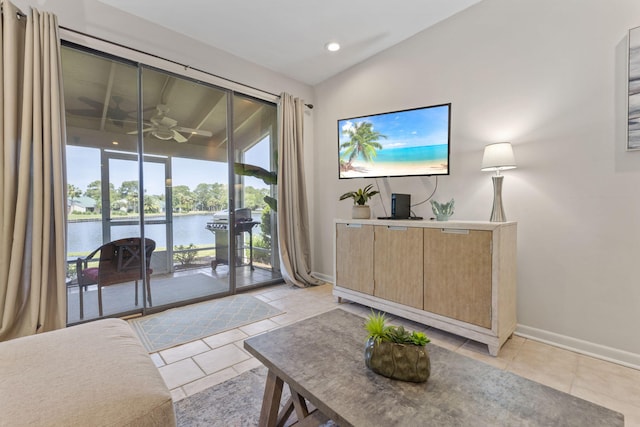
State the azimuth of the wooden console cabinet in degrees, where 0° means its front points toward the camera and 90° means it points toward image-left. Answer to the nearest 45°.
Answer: approximately 45°

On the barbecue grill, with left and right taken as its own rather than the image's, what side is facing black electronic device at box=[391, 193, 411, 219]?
left

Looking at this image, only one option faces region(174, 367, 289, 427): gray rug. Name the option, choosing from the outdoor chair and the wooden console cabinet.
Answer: the wooden console cabinet

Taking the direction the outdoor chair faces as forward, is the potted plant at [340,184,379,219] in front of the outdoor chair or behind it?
behind

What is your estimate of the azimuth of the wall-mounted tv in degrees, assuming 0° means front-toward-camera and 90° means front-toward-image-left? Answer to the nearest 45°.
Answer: approximately 45°

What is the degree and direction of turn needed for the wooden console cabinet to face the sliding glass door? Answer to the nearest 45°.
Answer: approximately 45° to its right

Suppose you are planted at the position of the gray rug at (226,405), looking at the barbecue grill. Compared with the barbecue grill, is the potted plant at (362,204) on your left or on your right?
right

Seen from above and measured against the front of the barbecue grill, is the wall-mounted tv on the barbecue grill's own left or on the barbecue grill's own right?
on the barbecue grill's own left

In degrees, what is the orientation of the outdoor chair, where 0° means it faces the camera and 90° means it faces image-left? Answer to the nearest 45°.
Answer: approximately 135°
